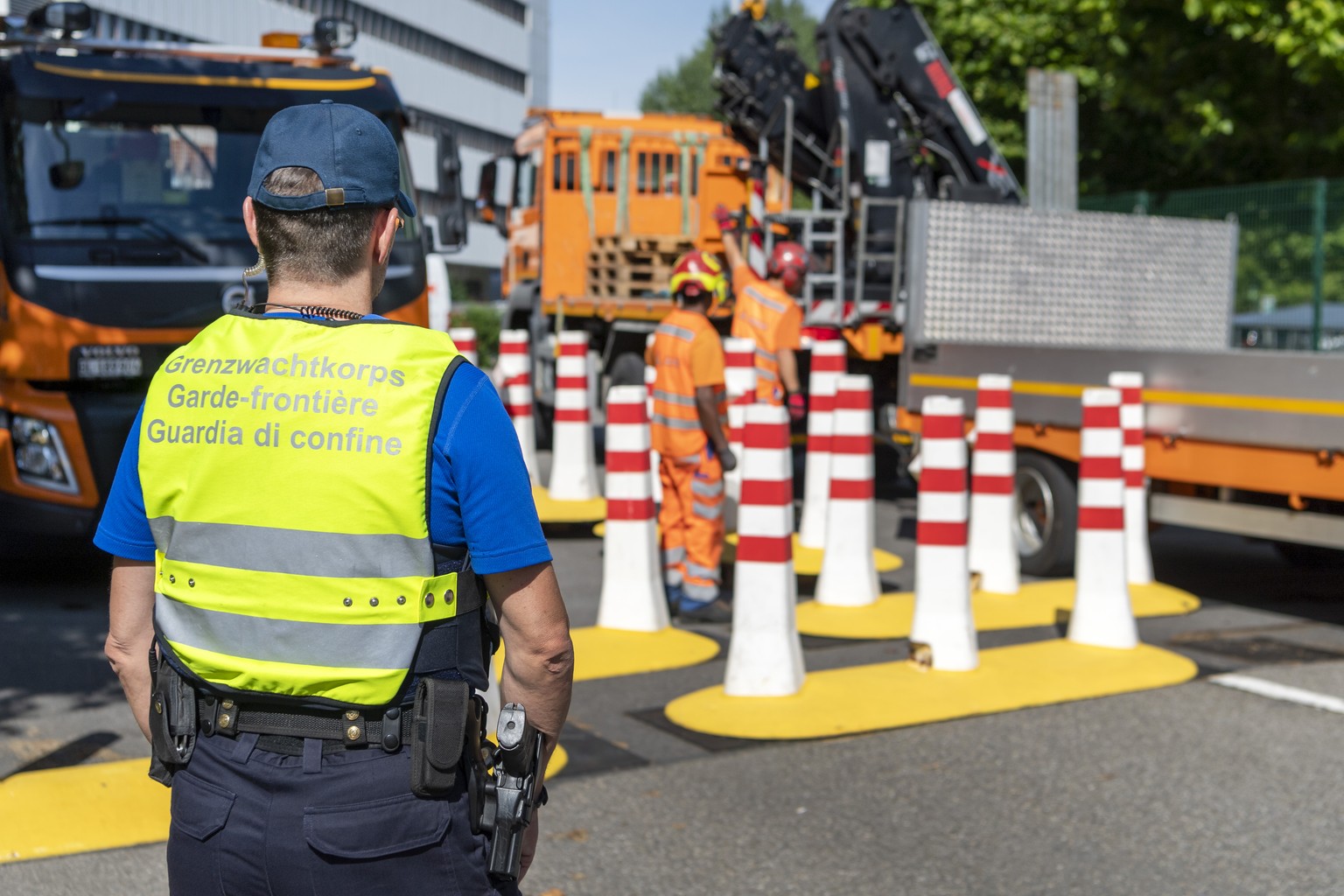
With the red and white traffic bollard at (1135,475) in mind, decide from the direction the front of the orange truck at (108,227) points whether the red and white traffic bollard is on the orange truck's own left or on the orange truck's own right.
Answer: on the orange truck's own left

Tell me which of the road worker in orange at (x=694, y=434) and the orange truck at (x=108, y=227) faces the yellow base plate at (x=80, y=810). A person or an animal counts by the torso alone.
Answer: the orange truck

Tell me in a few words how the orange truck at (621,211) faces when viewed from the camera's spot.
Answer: facing away from the viewer and to the left of the viewer

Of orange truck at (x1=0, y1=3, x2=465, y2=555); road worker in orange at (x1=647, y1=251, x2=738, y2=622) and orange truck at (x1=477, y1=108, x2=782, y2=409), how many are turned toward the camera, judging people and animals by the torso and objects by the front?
1

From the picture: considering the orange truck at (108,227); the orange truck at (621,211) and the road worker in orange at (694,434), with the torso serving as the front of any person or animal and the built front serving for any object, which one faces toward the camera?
the orange truck at (108,227)

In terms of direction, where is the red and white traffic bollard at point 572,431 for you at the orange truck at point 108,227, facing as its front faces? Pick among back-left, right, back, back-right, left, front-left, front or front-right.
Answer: back-left

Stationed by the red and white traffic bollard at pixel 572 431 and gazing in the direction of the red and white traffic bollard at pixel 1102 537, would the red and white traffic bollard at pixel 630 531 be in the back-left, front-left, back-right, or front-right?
front-right

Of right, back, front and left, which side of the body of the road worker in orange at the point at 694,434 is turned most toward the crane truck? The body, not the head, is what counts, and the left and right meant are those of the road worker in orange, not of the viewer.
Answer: front

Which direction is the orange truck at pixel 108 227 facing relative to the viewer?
toward the camera

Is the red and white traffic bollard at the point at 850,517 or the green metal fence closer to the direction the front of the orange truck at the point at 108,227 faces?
the red and white traffic bollard

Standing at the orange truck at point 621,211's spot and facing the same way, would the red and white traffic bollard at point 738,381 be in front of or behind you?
behind

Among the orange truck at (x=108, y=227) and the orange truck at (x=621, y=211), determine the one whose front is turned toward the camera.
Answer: the orange truck at (x=108, y=227)

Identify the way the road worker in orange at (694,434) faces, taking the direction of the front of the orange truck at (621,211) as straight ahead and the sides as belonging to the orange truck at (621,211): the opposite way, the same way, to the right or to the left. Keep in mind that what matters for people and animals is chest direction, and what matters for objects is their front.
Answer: to the right

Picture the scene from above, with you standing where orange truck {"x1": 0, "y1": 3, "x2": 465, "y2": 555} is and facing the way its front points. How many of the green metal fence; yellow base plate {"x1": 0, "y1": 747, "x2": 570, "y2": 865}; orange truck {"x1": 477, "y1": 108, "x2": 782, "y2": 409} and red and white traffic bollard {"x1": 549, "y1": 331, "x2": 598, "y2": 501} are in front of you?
1

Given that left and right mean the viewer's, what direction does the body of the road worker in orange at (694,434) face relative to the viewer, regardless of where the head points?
facing away from the viewer and to the right of the viewer

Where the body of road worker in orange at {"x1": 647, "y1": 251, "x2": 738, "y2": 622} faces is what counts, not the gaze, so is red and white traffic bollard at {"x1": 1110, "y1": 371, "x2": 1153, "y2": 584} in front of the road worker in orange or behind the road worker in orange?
in front

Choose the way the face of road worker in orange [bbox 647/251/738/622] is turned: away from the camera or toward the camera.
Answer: away from the camera

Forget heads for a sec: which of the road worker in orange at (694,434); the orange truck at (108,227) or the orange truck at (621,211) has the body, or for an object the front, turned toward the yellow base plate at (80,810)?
the orange truck at (108,227)
